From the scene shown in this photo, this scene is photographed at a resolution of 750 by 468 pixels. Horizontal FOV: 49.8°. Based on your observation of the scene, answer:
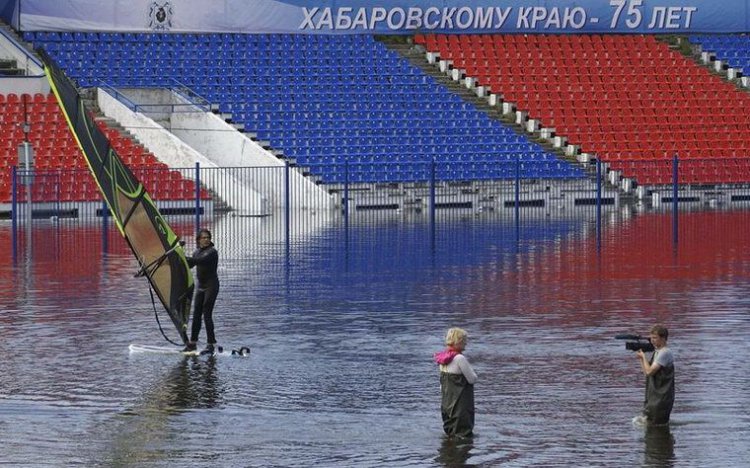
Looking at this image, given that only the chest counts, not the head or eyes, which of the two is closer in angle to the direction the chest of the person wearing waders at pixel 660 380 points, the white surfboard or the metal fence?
the white surfboard

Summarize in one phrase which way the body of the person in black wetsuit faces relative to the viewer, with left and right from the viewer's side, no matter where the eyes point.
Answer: facing the viewer and to the left of the viewer

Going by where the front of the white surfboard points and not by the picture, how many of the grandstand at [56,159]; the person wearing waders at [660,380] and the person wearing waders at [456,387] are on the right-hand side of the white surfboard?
1

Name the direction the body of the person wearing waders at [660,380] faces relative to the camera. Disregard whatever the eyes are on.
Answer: to the viewer's left

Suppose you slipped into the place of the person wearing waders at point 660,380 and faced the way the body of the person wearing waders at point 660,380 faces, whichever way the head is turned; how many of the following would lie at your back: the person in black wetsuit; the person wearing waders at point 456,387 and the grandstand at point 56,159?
0

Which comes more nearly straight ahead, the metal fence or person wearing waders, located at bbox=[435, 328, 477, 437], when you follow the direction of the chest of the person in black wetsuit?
the person wearing waders

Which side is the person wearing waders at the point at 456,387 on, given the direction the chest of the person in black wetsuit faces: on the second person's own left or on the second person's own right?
on the second person's own left

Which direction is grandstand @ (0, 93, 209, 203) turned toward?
toward the camera

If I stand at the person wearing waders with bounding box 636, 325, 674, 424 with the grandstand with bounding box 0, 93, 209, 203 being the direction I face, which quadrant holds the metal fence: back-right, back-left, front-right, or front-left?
front-right

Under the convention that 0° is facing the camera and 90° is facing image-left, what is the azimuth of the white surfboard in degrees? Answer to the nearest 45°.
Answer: approximately 90°

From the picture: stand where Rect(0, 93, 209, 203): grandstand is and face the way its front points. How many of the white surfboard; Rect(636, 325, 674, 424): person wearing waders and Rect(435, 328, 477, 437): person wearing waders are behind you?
0

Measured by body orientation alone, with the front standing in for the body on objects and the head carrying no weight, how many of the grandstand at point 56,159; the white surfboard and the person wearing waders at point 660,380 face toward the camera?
1

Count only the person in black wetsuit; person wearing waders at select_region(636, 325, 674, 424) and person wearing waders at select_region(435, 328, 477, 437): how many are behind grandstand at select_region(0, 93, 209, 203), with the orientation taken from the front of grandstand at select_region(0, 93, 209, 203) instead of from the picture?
0

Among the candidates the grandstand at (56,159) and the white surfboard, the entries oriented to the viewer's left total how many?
1

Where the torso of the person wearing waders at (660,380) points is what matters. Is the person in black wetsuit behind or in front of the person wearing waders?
in front
